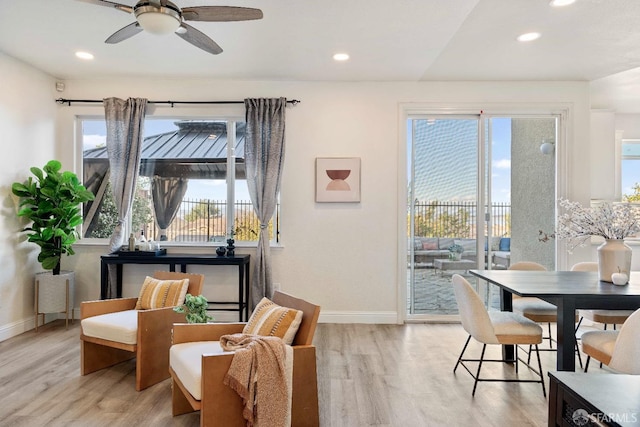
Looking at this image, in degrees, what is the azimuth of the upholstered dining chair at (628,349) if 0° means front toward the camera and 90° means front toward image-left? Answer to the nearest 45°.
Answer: approximately 135°

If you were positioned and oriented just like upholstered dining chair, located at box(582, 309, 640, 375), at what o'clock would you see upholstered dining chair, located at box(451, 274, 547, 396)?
upholstered dining chair, located at box(451, 274, 547, 396) is roughly at 11 o'clock from upholstered dining chair, located at box(582, 309, 640, 375).

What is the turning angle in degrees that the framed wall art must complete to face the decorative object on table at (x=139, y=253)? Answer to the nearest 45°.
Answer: approximately 90° to its right

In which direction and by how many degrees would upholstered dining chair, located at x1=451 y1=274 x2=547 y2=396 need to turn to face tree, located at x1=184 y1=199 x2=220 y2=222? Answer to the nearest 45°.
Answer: approximately 180°

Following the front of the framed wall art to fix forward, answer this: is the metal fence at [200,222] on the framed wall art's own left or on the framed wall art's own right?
on the framed wall art's own right

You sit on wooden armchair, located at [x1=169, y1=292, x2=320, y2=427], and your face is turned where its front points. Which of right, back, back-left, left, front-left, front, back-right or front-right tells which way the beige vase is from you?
back-left

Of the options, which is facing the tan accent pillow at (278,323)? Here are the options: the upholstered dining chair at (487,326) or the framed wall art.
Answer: the framed wall art

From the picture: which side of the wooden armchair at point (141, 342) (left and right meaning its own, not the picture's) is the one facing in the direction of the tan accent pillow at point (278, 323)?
left

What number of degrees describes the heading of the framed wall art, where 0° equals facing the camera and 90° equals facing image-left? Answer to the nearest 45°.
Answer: approximately 0°
